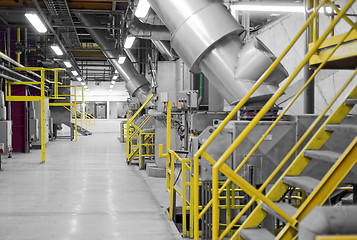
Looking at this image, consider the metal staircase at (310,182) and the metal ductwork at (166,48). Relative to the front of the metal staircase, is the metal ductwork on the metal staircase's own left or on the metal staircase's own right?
on the metal staircase's own right

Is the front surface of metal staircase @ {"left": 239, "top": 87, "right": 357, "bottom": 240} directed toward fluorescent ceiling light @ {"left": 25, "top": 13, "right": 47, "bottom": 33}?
no

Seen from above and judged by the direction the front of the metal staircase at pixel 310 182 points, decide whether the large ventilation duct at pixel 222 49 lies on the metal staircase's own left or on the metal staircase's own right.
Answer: on the metal staircase's own right

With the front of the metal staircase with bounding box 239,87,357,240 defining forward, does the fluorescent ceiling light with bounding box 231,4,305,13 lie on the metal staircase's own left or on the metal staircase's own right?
on the metal staircase's own right

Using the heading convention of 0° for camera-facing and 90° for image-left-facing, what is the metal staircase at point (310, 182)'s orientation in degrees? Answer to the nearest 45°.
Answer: approximately 45°
